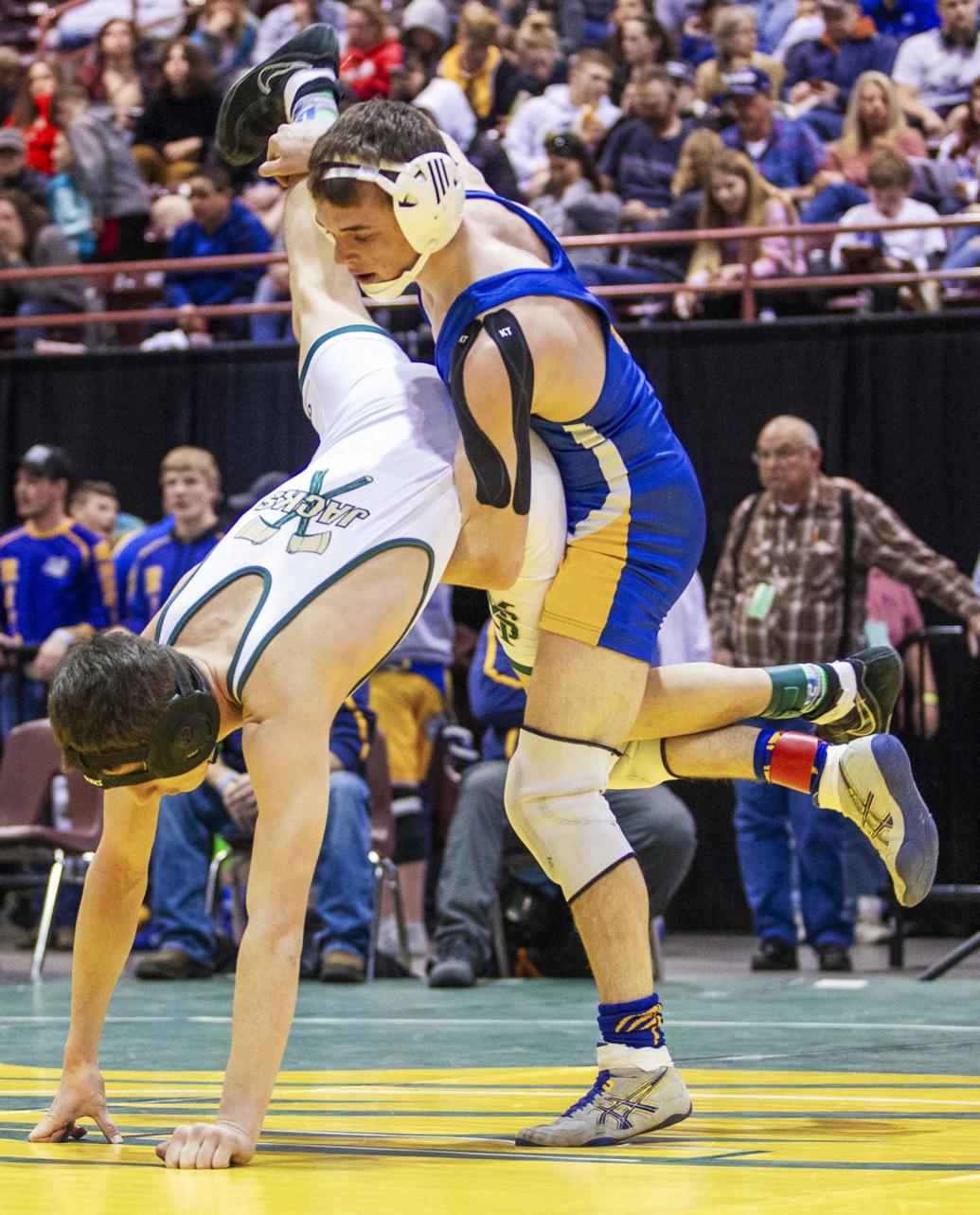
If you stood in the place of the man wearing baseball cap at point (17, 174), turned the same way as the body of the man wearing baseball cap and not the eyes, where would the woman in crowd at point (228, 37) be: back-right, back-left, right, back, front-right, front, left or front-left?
back-left

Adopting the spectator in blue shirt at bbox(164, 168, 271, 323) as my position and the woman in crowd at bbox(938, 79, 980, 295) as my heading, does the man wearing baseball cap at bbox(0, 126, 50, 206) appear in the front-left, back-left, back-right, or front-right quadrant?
back-left

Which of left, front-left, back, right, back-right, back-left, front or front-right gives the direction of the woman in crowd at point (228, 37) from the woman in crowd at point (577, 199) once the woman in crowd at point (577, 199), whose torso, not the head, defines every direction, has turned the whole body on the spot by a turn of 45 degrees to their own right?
front-right

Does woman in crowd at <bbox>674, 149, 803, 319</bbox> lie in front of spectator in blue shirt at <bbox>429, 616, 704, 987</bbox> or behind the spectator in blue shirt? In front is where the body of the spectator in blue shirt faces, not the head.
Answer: behind

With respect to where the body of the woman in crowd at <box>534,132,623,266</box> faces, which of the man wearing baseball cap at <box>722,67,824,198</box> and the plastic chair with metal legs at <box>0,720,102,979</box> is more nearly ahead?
the plastic chair with metal legs

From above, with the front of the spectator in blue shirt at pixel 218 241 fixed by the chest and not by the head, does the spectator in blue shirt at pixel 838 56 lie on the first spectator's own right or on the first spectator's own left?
on the first spectator's own left

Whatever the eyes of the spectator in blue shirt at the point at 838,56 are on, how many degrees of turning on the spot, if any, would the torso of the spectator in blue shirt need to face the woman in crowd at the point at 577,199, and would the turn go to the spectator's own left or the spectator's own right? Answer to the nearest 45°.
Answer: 0° — they already face them

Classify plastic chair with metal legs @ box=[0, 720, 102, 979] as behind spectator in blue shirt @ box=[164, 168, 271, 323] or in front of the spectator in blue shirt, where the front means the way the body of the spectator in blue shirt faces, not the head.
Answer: in front

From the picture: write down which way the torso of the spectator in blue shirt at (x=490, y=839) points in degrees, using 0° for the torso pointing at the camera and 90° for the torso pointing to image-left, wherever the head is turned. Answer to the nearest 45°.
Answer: approximately 0°

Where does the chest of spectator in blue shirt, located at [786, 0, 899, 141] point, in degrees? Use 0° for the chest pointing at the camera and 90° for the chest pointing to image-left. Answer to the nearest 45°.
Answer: approximately 45°

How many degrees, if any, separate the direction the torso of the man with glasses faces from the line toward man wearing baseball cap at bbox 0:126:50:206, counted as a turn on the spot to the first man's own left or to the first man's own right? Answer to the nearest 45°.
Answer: approximately 135° to the first man's own right

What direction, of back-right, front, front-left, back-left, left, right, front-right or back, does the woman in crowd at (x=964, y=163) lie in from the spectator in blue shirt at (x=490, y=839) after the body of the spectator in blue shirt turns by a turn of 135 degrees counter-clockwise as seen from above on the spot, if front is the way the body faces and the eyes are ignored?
front
